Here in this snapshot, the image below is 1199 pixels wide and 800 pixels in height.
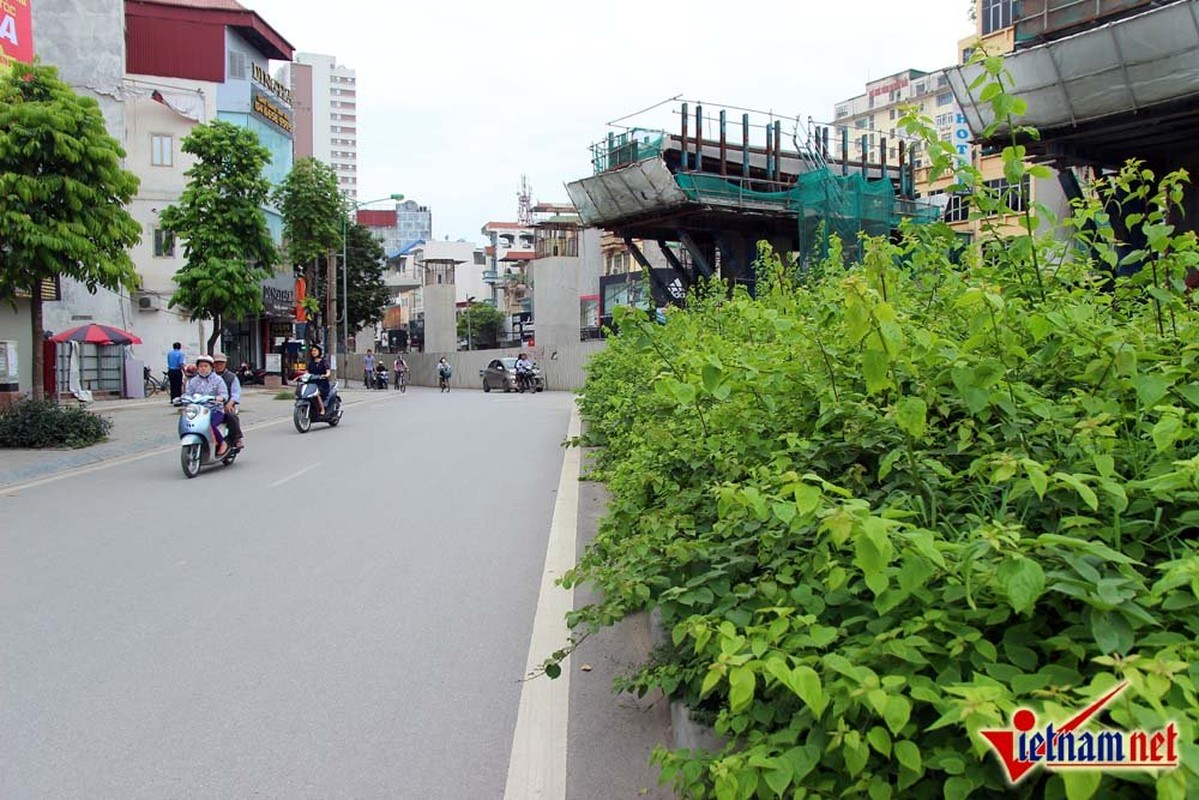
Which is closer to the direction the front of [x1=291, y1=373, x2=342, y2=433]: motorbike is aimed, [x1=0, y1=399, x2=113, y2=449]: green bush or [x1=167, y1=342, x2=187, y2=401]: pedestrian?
the green bush

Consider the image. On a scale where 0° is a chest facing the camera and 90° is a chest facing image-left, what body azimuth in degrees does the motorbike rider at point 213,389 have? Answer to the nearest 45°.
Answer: approximately 45°

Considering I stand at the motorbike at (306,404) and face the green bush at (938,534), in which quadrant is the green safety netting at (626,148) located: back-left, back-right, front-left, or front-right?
back-left

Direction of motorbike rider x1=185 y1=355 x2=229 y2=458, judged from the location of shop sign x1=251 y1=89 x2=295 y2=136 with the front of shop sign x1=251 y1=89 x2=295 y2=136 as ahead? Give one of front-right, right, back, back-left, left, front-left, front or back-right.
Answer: front-right

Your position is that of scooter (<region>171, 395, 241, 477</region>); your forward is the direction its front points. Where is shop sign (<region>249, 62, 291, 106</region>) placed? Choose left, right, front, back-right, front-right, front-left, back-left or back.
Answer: back-right

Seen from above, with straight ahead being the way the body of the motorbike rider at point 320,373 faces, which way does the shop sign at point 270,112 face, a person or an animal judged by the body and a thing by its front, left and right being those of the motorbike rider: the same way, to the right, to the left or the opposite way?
to the left

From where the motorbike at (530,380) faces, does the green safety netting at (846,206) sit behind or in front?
in front

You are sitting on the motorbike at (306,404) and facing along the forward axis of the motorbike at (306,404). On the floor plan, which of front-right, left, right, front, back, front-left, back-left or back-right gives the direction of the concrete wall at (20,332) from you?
right

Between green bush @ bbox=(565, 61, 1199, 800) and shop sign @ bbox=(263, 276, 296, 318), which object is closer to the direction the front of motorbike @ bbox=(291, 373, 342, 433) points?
the green bush

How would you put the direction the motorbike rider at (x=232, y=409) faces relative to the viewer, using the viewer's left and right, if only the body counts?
facing the viewer and to the left of the viewer

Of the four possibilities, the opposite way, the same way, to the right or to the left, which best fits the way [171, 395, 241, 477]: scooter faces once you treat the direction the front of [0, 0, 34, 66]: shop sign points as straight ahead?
to the right

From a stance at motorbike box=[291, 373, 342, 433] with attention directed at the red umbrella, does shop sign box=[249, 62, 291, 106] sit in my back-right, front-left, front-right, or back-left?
front-right
